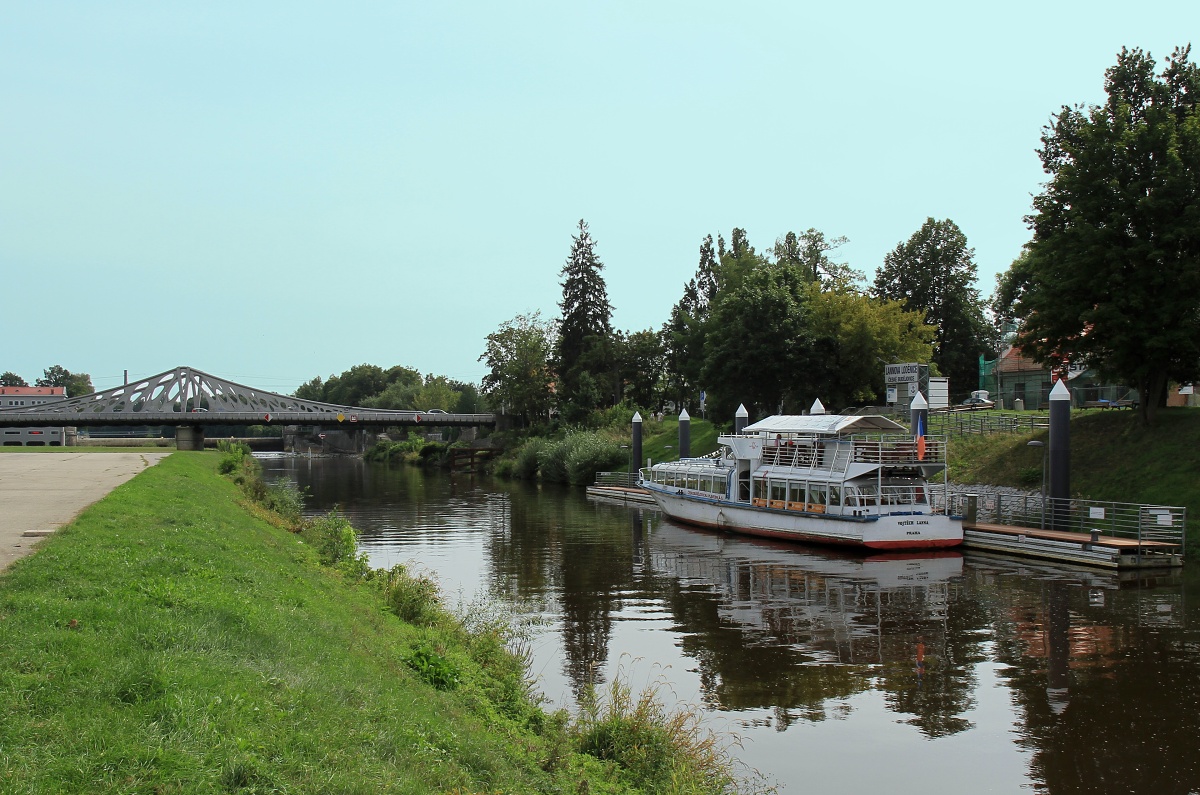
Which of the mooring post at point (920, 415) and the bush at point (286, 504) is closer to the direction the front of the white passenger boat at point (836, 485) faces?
the bush

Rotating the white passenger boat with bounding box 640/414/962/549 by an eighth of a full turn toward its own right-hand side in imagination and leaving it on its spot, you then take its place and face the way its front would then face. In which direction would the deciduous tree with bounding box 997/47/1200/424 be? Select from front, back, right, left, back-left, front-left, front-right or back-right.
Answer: right

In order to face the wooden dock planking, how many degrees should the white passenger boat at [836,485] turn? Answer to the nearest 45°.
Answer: approximately 180°

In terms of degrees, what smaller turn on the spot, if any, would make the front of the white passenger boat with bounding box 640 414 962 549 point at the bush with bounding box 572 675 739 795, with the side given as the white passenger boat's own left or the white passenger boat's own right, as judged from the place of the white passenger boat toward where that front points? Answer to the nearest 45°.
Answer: approximately 135° to the white passenger boat's own left

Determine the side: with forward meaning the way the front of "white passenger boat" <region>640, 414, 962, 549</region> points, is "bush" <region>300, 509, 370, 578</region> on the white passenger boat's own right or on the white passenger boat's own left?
on the white passenger boat's own left

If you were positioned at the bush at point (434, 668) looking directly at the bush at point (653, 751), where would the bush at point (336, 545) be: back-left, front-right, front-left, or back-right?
back-left

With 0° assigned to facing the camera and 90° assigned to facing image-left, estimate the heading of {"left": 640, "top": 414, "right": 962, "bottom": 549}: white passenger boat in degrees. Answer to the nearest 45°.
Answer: approximately 135°

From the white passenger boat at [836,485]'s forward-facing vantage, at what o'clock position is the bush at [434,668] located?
The bush is roughly at 8 o'clock from the white passenger boat.

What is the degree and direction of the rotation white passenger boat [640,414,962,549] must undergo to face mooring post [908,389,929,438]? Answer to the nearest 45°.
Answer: approximately 135° to its right
